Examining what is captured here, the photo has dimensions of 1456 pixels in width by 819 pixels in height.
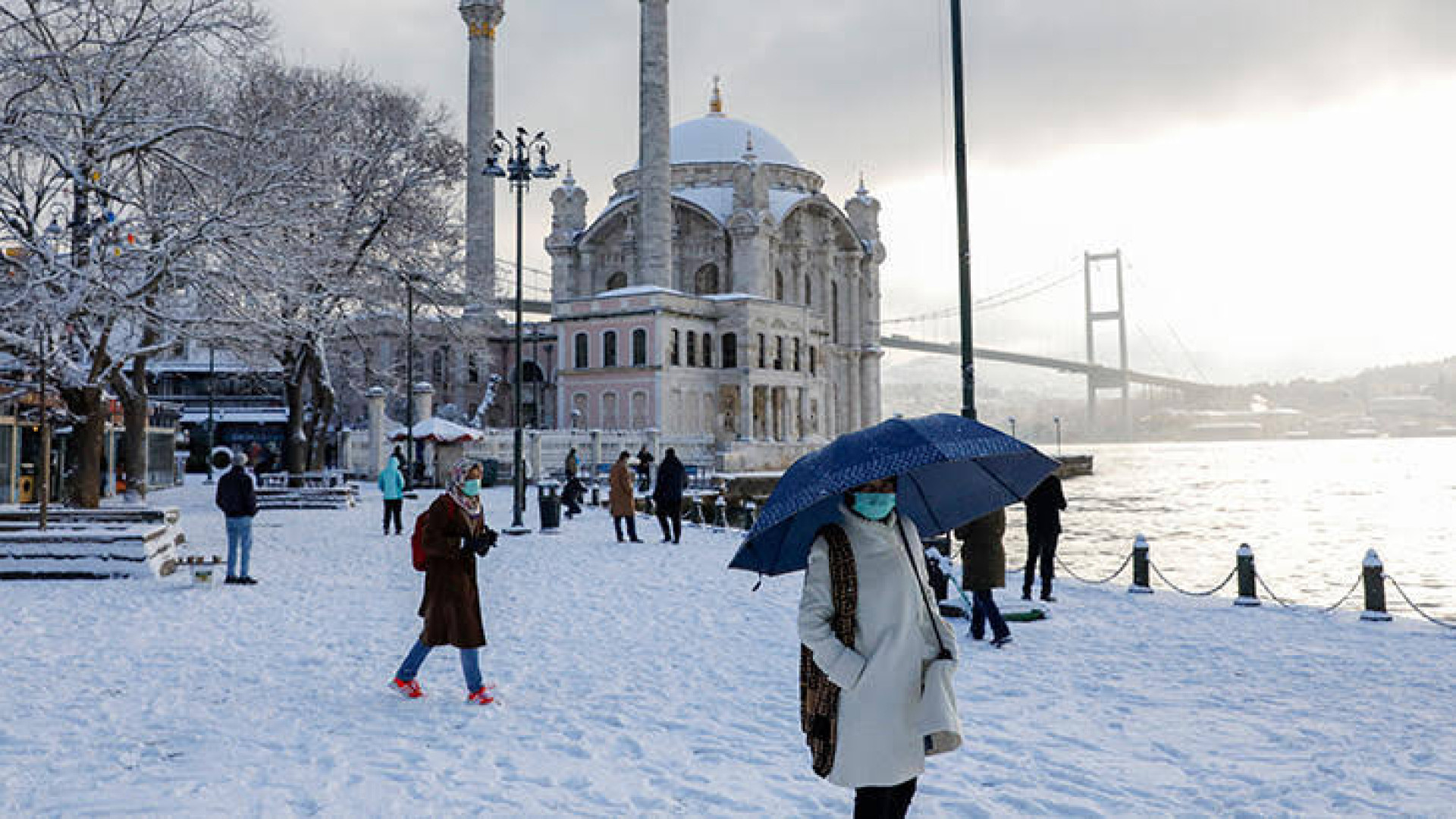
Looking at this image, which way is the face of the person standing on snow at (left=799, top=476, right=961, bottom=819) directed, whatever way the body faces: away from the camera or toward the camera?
toward the camera

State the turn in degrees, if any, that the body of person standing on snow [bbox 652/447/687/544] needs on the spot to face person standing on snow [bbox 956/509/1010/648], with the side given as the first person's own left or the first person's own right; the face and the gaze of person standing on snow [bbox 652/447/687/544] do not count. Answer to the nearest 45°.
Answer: approximately 180°

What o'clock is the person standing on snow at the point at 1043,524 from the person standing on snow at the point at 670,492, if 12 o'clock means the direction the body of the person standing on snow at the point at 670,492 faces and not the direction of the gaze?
the person standing on snow at the point at 1043,524 is roughly at 5 o'clock from the person standing on snow at the point at 670,492.

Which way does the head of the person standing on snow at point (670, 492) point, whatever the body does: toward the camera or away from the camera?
away from the camera

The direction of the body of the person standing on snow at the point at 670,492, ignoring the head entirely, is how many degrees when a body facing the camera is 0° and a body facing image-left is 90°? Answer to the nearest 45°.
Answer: approximately 180°

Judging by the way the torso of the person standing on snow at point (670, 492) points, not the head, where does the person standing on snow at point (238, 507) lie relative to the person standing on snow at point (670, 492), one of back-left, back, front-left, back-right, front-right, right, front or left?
back-left

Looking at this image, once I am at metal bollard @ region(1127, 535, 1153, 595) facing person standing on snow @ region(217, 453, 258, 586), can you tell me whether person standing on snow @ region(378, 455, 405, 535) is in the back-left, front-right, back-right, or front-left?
front-right

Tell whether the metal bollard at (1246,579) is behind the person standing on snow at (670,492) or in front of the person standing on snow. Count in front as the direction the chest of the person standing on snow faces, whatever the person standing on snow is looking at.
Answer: behind

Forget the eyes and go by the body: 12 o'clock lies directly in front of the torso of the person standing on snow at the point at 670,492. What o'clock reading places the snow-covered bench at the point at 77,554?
The snow-covered bench is roughly at 8 o'clock from the person standing on snow.

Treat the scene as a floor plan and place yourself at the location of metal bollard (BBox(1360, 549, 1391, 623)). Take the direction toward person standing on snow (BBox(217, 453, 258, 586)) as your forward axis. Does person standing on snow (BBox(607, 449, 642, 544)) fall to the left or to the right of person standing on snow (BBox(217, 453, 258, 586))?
right

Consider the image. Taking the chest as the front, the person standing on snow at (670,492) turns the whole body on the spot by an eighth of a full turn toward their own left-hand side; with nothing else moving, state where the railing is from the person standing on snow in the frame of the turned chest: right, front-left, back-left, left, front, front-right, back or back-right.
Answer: back

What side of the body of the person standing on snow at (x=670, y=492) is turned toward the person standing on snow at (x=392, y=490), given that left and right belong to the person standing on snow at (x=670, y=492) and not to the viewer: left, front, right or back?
left

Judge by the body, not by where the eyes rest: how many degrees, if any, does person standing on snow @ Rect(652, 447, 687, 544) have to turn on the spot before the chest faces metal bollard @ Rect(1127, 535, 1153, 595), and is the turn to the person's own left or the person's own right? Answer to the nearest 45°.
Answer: approximately 135° to the person's own right

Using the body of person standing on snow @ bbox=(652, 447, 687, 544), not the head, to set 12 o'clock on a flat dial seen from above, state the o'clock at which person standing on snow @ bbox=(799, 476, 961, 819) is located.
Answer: person standing on snow @ bbox=(799, 476, 961, 819) is roughly at 6 o'clock from person standing on snow @ bbox=(652, 447, 687, 544).

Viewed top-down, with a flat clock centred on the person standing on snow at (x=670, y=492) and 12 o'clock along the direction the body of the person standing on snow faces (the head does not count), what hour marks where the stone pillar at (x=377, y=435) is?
The stone pillar is roughly at 11 o'clock from the person standing on snow.

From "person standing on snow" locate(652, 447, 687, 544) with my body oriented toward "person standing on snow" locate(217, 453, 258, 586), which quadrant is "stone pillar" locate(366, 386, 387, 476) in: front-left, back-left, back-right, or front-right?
back-right
